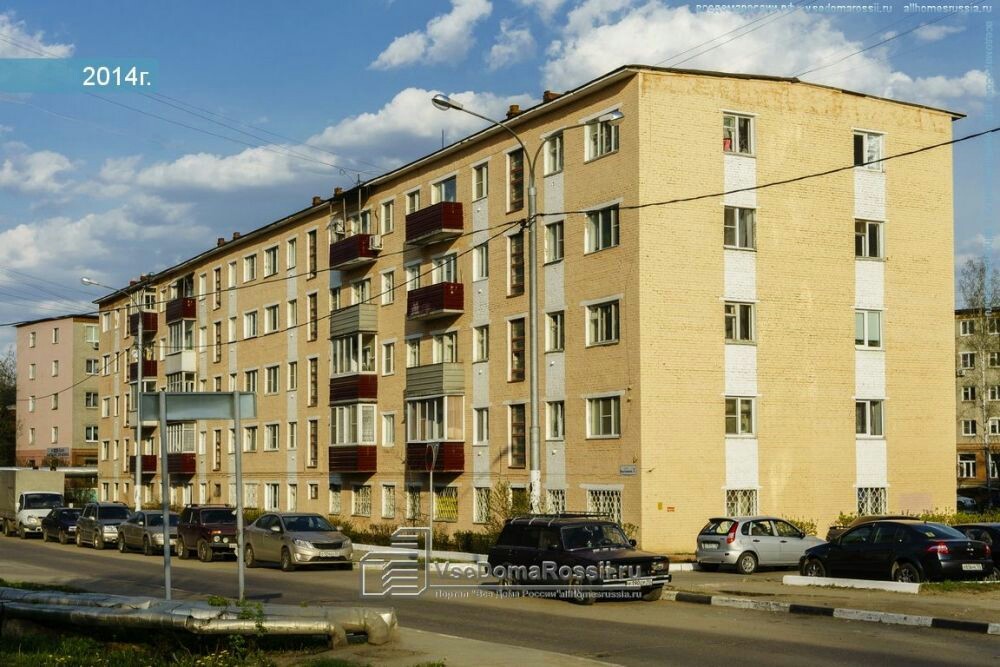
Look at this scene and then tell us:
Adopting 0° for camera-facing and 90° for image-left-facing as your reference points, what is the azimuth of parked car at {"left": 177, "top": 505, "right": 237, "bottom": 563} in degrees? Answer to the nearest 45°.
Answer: approximately 315°

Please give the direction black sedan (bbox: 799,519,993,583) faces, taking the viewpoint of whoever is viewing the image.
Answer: facing away from the viewer and to the left of the viewer

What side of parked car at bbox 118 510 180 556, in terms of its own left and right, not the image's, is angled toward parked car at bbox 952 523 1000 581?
front

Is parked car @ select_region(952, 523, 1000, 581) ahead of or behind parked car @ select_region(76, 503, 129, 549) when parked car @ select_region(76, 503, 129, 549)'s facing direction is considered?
ahead

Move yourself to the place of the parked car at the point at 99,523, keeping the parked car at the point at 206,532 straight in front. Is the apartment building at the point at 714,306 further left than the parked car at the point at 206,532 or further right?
left

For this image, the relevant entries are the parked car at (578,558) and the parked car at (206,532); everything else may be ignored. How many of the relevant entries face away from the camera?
0

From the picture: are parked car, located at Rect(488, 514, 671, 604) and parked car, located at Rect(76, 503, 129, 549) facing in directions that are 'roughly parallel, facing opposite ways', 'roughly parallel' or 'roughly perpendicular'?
roughly parallel

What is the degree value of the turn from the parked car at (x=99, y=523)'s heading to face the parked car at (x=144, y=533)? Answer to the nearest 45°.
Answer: approximately 45° to its right

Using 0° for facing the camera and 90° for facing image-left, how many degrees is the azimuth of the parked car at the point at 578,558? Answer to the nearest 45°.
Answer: approximately 315°

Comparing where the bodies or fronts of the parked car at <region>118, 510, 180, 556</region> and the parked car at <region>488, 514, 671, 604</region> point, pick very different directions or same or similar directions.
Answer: same or similar directions

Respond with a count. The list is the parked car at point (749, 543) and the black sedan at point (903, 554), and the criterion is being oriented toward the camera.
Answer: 0
